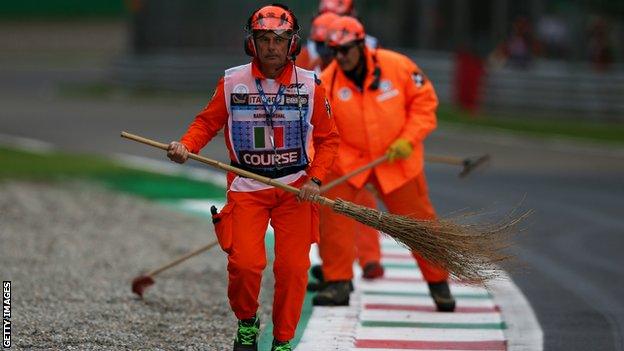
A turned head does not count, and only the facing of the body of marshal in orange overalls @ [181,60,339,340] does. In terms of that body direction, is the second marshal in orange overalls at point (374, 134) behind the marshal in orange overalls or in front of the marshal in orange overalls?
behind

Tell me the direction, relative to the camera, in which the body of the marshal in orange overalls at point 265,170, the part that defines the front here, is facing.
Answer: toward the camera

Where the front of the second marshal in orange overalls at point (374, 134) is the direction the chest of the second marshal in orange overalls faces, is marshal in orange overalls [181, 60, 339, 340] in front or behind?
in front

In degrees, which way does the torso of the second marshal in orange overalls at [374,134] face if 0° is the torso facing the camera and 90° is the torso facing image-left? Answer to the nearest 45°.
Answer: approximately 45°

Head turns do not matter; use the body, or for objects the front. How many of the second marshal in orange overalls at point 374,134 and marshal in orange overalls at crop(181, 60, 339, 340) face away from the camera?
0
